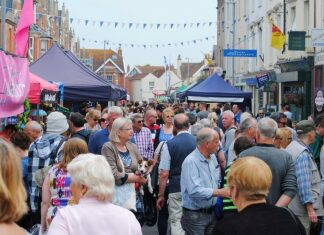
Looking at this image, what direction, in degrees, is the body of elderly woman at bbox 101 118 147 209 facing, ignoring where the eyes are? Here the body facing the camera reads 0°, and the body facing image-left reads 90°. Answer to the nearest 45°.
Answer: approximately 315°

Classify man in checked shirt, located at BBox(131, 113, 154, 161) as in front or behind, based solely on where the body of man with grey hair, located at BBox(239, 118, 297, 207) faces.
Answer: in front

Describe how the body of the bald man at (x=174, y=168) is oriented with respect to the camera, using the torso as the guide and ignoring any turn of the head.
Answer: away from the camera

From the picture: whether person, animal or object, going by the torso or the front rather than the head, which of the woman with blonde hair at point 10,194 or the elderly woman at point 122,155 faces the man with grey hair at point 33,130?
the woman with blonde hair

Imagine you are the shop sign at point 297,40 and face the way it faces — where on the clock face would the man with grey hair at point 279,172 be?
The man with grey hair is roughly at 12 o'clock from the shop sign.

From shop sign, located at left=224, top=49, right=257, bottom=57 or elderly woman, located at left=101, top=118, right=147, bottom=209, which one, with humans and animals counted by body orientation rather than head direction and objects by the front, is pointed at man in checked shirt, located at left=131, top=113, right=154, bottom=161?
the shop sign

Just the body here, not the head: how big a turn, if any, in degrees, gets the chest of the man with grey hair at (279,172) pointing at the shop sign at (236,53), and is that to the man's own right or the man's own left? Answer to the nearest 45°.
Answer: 0° — they already face it

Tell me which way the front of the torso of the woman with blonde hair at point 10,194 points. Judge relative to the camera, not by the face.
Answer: away from the camera

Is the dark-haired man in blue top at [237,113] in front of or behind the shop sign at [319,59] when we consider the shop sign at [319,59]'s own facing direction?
in front
